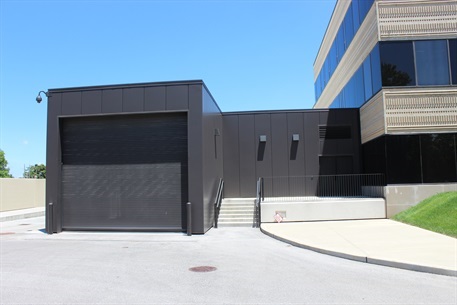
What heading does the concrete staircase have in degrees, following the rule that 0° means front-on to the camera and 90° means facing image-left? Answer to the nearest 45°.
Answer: approximately 0°

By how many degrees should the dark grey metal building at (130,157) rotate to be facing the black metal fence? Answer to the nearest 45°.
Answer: approximately 135° to its left

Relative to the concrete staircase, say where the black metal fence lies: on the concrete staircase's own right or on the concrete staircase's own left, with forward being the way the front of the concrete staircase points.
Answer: on the concrete staircase's own left

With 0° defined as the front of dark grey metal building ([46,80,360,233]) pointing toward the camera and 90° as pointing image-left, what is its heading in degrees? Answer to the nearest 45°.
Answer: approximately 0°

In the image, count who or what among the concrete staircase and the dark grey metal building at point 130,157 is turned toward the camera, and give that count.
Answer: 2

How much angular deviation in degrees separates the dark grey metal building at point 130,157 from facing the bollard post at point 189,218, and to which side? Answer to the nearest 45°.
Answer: approximately 45° to its left

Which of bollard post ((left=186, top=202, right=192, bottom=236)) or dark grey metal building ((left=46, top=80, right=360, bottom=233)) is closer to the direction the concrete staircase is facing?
the bollard post

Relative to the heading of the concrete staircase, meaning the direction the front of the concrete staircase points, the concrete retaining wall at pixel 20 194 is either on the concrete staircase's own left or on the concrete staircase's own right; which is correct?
on the concrete staircase's own right

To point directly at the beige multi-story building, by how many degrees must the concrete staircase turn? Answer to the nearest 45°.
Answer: approximately 90° to its left
